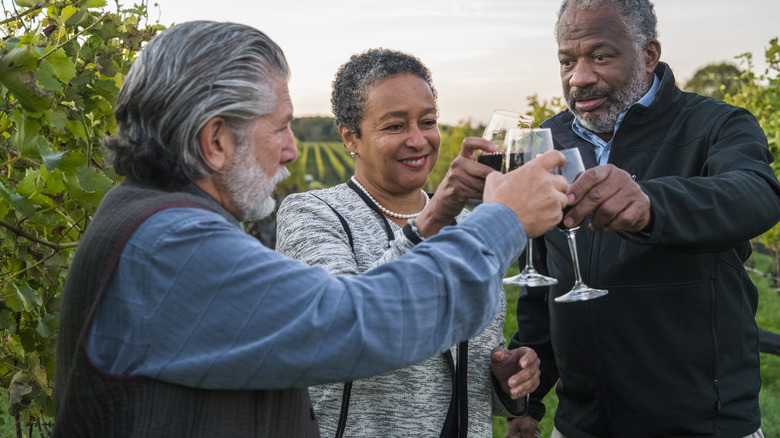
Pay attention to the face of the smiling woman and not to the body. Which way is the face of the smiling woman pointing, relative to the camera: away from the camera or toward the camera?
toward the camera

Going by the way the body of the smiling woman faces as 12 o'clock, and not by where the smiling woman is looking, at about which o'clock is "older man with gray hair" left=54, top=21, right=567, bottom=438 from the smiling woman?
The older man with gray hair is roughly at 2 o'clock from the smiling woman.

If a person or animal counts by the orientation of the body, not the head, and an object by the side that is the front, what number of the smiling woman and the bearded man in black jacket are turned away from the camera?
0

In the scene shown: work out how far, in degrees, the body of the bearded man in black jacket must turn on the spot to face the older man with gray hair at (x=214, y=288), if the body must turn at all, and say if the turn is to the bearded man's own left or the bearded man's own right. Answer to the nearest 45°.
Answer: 0° — they already face them

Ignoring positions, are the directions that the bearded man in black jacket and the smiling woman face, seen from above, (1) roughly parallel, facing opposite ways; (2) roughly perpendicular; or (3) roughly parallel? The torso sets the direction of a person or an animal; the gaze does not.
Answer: roughly perpendicular

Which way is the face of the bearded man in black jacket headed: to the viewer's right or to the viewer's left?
to the viewer's left

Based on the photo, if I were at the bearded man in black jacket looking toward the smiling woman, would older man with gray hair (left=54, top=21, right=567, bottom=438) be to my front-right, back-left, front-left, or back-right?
front-left

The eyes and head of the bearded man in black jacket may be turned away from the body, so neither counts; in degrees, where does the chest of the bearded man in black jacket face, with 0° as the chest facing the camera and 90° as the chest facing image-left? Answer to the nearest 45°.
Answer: approximately 45°

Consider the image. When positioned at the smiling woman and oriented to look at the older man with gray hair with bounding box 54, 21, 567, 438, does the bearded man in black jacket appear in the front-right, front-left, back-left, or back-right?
back-left

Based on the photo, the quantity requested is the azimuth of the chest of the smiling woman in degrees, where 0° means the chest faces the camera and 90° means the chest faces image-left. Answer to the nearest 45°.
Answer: approximately 315°

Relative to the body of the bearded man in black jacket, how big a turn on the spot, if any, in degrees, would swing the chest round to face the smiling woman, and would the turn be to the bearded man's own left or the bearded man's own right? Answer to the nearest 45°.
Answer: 0° — they already face them

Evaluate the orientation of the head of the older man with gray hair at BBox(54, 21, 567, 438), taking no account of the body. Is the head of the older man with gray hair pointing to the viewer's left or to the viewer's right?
to the viewer's right

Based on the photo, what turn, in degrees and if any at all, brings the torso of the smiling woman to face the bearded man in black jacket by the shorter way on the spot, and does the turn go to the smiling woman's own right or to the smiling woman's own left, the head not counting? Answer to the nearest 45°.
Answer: approximately 45° to the smiling woman's own left

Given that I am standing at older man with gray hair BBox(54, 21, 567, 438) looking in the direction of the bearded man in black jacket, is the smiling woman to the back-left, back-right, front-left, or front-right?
front-left
